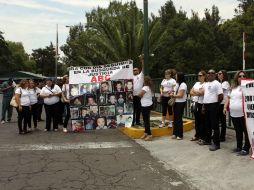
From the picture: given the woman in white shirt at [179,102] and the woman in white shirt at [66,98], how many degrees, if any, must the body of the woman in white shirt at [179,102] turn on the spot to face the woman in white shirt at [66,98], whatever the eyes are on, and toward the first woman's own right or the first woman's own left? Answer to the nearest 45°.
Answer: approximately 45° to the first woman's own right

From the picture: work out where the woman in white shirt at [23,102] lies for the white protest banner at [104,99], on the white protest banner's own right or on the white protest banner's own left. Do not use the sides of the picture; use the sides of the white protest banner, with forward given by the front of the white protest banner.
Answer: on the white protest banner's own right

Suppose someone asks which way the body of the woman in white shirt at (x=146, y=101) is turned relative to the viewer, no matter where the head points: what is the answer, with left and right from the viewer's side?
facing to the left of the viewer
